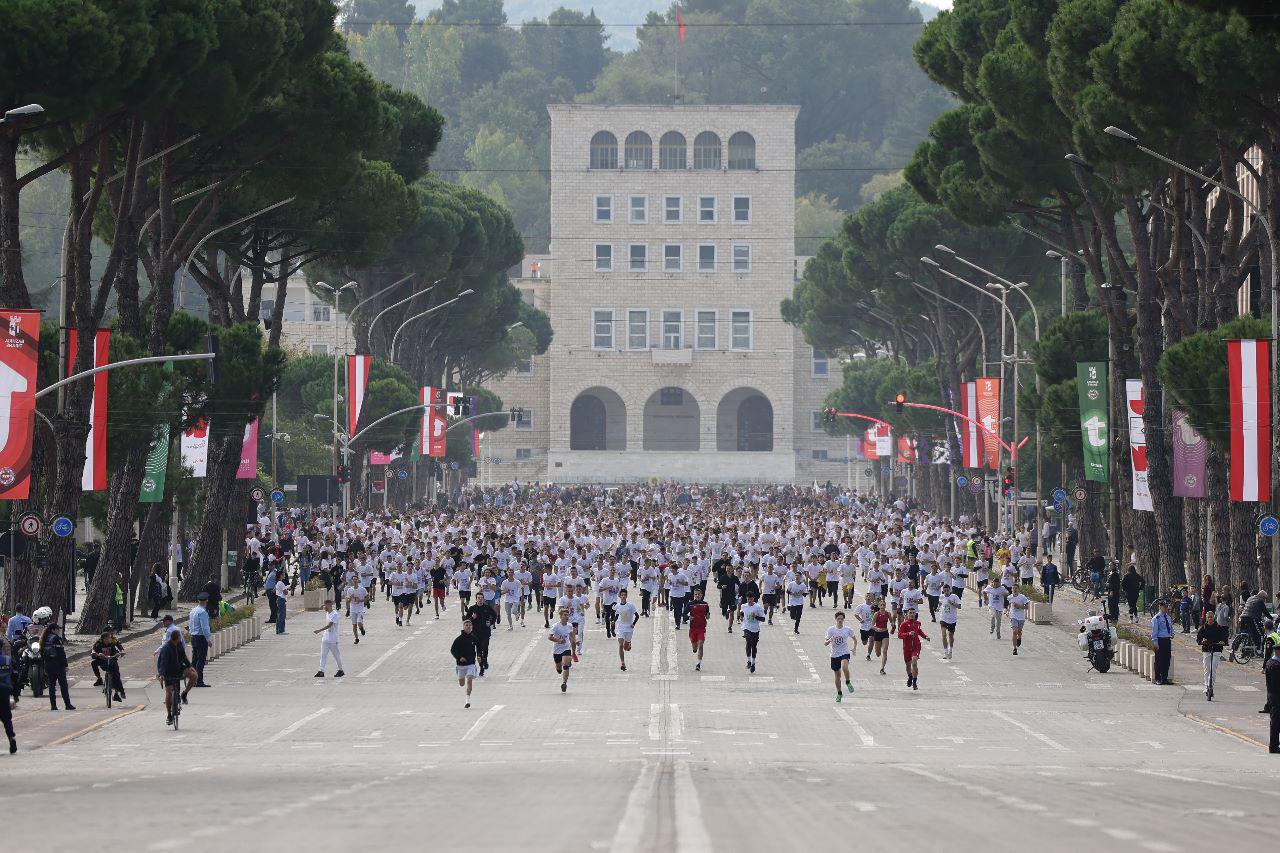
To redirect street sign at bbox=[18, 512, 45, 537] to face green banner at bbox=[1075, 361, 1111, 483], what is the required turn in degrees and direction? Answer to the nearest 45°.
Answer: approximately 90° to its left

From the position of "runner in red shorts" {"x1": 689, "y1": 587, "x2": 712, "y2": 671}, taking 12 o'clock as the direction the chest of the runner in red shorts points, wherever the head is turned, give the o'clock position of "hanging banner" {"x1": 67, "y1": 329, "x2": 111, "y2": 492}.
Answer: The hanging banner is roughly at 5 o'clock from the runner in red shorts.

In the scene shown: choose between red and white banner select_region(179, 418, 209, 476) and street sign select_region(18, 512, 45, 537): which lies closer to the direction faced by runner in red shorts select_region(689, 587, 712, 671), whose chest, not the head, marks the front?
the street sign

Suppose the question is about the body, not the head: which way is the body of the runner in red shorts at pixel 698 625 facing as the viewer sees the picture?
toward the camera

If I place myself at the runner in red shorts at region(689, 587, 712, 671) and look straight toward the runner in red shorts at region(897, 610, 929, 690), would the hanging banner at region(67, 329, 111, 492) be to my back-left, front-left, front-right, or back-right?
back-right

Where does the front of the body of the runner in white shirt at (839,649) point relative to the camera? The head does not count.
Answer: toward the camera

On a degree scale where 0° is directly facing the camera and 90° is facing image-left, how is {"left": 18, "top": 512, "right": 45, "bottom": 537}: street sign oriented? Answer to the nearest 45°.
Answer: approximately 0°

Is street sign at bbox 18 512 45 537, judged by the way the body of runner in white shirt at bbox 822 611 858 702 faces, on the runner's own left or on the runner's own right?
on the runner's own right

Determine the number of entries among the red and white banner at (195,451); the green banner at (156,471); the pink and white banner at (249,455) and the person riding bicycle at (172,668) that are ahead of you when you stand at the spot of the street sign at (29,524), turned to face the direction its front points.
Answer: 1

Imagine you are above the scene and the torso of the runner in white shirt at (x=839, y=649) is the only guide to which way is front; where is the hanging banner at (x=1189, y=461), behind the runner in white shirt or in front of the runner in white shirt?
behind
